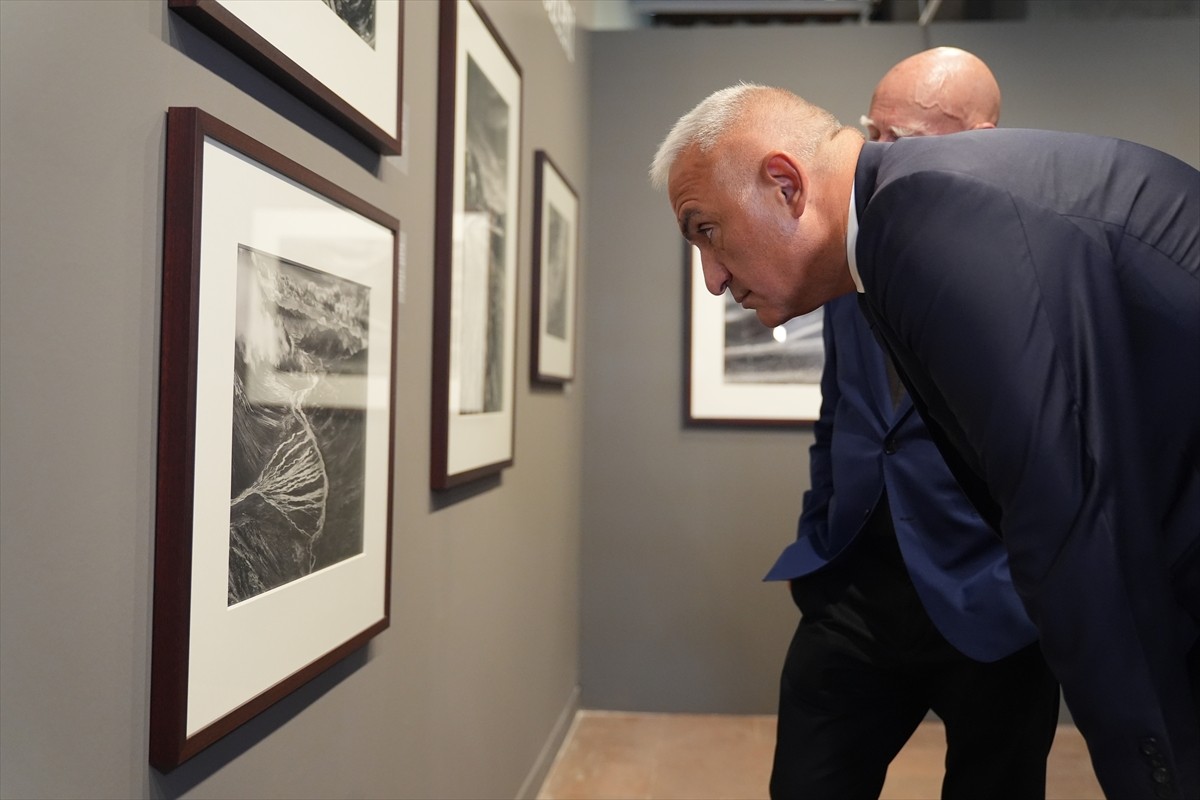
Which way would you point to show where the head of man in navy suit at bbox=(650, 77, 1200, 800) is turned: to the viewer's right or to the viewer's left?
to the viewer's left

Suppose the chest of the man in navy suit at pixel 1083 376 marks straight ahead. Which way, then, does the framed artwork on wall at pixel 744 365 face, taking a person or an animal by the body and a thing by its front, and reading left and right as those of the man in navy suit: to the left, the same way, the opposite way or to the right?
to the left

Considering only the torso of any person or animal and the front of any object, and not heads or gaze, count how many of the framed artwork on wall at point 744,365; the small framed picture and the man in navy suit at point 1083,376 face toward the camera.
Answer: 1

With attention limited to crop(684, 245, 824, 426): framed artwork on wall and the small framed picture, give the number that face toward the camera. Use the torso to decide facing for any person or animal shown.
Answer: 1

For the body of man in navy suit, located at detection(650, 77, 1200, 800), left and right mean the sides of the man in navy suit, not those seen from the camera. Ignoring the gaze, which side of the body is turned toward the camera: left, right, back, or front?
left

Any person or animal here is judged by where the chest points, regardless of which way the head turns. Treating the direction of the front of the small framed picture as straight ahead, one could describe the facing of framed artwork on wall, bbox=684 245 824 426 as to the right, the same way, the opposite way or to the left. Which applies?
to the right

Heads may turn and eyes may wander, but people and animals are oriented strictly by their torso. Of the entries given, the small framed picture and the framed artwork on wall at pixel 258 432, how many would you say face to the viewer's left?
0

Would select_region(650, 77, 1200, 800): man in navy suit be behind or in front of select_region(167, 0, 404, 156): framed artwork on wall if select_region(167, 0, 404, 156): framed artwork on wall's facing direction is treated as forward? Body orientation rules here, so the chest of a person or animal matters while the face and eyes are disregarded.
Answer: in front

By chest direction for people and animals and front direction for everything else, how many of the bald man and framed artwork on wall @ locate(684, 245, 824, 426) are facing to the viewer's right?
0

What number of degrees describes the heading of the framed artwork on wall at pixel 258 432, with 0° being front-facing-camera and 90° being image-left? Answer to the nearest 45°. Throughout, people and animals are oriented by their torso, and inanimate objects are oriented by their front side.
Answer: approximately 315°

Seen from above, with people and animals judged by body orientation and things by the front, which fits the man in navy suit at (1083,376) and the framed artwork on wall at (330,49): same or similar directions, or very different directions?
very different directions

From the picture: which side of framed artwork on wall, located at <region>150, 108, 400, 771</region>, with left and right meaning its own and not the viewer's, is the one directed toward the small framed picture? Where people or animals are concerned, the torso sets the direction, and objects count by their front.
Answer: left

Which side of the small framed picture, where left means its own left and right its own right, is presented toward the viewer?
right

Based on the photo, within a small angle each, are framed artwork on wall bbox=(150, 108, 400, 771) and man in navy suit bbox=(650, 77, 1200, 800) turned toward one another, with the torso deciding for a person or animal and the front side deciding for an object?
yes
